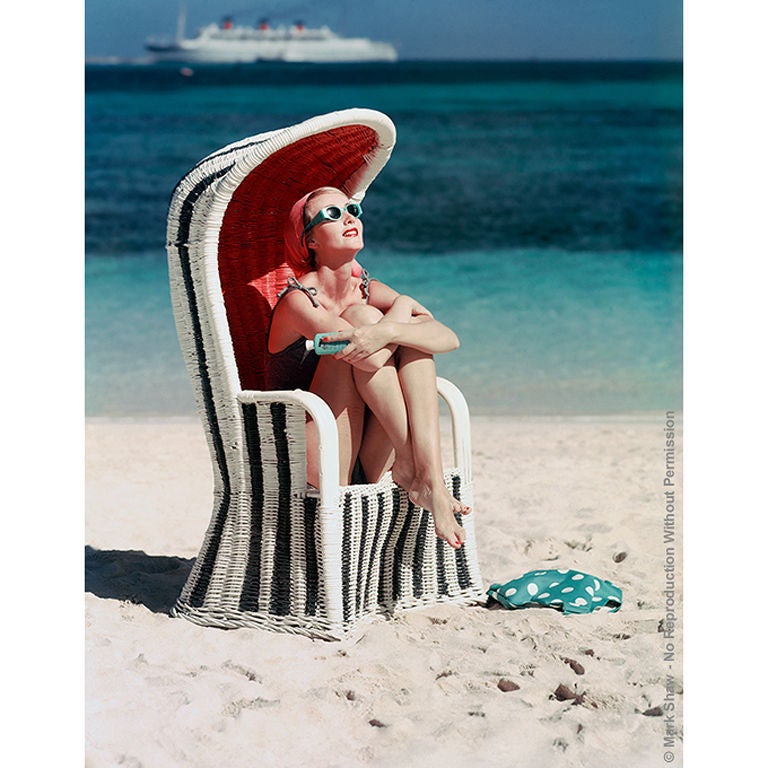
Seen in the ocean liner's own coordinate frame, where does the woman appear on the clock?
The woman is roughly at 9 o'clock from the ocean liner.

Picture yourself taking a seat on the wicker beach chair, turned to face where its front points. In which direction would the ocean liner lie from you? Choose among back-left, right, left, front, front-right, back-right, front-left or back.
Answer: back-left

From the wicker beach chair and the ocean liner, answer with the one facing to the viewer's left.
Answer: the ocean liner

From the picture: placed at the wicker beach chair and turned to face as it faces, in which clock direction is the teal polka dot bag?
The teal polka dot bag is roughly at 10 o'clock from the wicker beach chair.

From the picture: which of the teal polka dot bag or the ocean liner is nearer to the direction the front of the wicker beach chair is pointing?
the teal polka dot bag

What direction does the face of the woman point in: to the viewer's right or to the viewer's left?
to the viewer's right

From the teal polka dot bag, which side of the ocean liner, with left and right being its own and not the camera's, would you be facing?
left

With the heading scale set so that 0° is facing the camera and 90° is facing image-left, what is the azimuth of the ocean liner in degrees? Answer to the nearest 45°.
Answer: approximately 90°

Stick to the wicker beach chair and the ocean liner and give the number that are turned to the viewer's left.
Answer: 1

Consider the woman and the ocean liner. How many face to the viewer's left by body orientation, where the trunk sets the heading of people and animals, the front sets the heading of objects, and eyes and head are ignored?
1

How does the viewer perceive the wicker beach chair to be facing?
facing the viewer and to the right of the viewer
